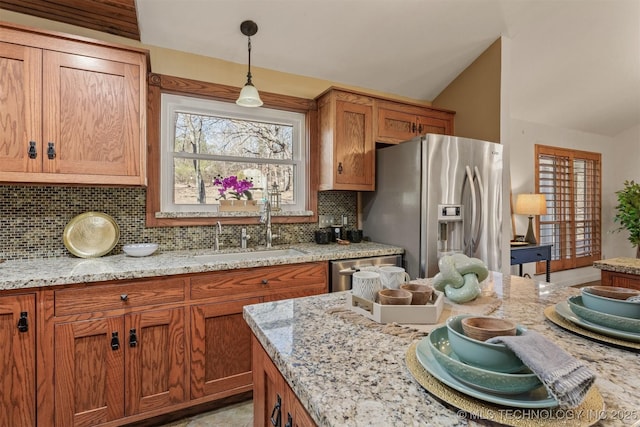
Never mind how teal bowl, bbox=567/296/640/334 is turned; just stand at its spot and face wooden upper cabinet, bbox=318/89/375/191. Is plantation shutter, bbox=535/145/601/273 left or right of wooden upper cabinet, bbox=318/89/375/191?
right

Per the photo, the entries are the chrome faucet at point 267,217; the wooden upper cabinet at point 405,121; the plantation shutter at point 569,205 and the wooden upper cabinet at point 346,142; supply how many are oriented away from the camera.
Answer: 0

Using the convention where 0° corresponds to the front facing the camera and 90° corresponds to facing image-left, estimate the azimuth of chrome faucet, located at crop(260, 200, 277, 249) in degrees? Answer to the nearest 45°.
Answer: approximately 315°

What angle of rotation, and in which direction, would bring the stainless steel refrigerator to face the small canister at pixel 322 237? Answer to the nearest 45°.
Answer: approximately 135° to its right

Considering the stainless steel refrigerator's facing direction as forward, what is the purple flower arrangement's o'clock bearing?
The purple flower arrangement is roughly at 4 o'clock from the stainless steel refrigerator.

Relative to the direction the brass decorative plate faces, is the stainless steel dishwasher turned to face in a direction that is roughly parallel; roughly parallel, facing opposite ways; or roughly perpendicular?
roughly parallel

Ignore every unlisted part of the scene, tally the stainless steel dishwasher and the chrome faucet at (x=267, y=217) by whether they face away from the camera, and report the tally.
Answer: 0

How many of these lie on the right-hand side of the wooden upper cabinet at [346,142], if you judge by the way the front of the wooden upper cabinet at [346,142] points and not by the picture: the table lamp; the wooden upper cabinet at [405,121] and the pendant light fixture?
1

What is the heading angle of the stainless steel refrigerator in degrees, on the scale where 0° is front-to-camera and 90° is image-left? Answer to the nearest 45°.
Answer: approximately 315°

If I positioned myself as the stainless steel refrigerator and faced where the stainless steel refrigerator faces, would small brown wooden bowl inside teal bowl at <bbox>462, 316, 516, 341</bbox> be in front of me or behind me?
in front

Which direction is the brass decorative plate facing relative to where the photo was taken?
toward the camera

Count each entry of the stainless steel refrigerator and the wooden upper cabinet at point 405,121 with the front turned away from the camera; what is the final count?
0

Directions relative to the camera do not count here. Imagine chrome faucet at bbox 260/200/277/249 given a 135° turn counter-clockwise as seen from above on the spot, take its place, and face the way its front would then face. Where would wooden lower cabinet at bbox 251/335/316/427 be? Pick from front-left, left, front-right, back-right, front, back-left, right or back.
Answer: back

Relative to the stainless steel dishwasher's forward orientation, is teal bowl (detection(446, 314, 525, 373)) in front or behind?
in front

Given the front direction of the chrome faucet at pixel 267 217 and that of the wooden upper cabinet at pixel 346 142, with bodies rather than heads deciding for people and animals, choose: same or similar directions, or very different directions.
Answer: same or similar directions

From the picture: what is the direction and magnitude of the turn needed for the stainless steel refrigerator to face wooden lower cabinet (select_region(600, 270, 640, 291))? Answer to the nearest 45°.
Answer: approximately 45° to its left

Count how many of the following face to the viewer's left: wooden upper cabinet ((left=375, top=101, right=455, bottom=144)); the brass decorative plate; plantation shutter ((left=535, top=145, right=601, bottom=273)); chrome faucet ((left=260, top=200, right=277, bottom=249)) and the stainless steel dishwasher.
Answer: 0

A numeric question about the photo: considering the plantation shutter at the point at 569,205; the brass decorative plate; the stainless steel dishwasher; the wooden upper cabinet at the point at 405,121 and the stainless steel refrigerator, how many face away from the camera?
0
